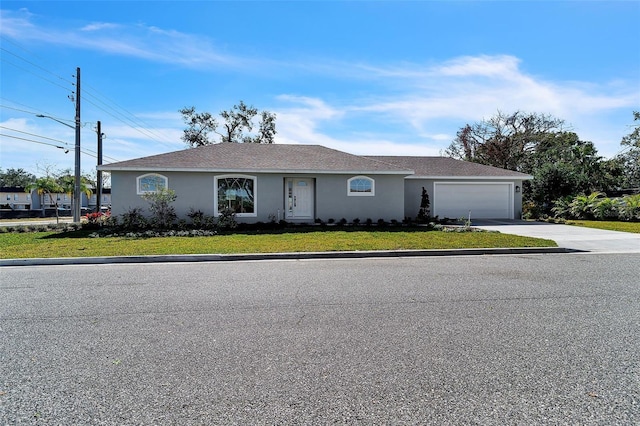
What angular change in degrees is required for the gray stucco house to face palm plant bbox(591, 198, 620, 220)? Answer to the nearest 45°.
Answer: approximately 90° to its left

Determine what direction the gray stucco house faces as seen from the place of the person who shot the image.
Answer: facing the viewer

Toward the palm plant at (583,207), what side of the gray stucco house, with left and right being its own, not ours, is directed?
left

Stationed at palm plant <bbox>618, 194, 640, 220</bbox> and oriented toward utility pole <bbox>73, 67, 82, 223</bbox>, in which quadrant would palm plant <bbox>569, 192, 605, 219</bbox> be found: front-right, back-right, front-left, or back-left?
front-right

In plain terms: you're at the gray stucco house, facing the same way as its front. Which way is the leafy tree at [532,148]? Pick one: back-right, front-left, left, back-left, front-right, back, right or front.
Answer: back-left

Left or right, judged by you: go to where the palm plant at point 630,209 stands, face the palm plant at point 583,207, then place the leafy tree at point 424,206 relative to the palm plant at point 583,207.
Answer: left

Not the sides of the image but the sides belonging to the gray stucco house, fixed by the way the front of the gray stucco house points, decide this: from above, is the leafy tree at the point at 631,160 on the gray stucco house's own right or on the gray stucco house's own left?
on the gray stucco house's own left

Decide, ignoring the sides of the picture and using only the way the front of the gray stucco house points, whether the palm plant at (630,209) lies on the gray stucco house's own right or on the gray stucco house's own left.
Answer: on the gray stucco house's own left

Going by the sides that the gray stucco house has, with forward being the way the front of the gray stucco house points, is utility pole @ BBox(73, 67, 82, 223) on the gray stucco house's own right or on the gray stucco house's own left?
on the gray stucco house's own right
